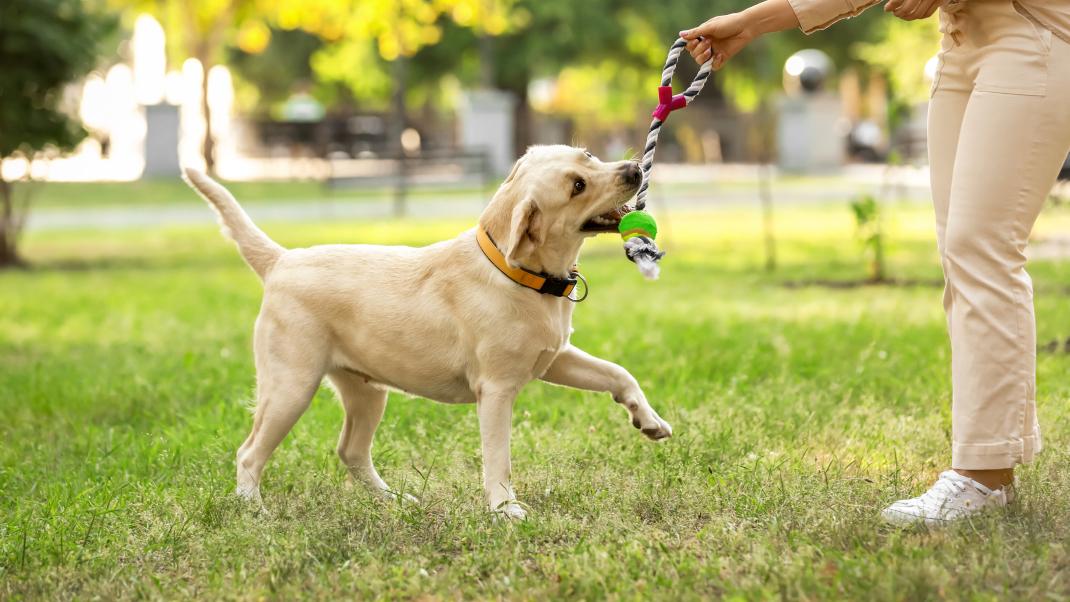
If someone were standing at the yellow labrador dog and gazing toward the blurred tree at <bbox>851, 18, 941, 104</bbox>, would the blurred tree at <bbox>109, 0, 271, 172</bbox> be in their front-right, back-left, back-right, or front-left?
front-left

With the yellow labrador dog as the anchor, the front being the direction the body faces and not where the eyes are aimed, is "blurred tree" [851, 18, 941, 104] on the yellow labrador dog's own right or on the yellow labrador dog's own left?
on the yellow labrador dog's own left

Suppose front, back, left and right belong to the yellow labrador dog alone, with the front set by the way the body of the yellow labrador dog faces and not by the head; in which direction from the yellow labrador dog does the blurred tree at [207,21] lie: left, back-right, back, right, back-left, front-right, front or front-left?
left

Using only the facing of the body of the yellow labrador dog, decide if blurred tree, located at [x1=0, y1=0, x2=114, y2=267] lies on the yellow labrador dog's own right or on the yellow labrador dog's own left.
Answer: on the yellow labrador dog's own left

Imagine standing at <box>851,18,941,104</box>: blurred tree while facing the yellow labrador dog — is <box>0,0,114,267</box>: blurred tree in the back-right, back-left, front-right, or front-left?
front-right

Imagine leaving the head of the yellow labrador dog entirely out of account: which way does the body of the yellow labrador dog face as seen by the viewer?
to the viewer's right

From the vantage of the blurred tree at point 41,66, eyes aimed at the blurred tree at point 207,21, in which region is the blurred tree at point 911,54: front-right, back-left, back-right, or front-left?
front-right
